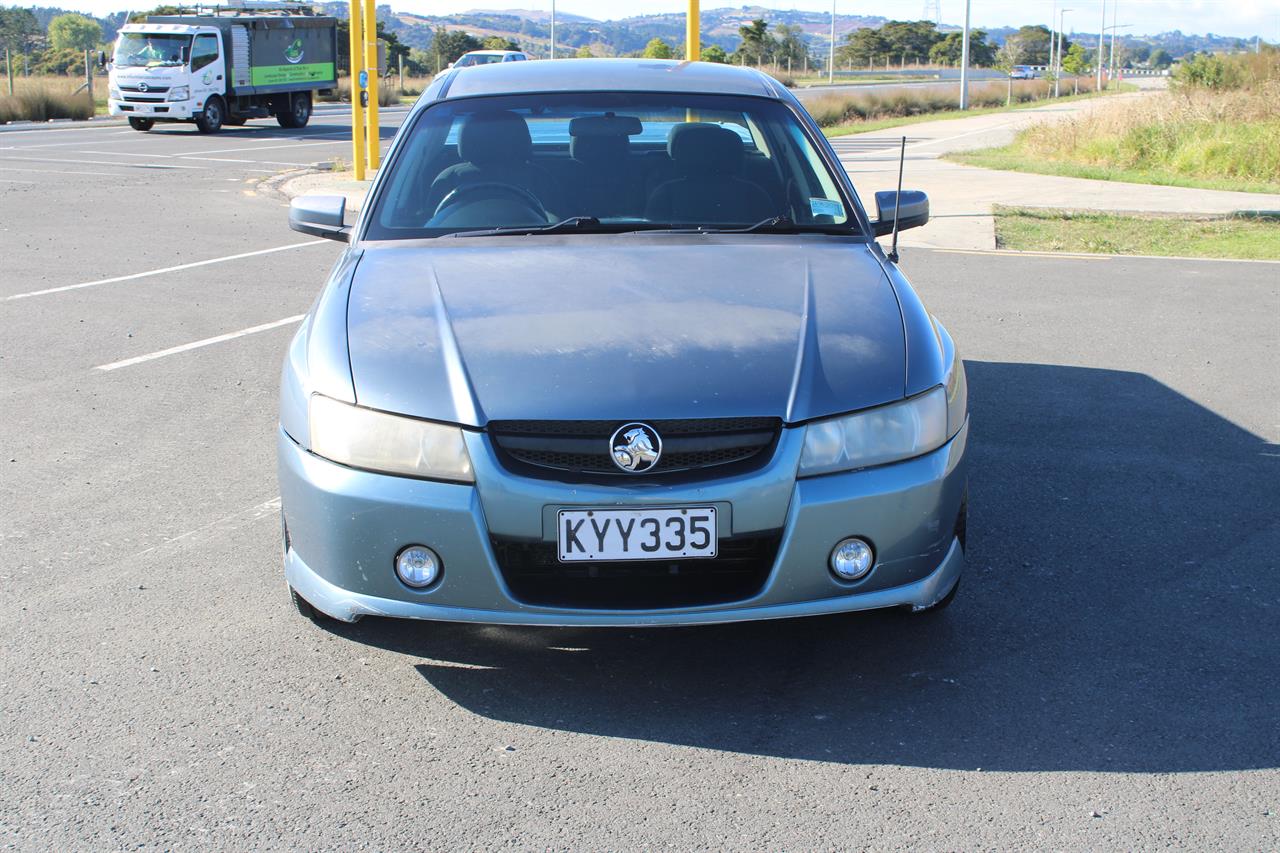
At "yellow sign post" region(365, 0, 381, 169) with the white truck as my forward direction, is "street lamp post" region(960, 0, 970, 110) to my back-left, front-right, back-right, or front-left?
front-right

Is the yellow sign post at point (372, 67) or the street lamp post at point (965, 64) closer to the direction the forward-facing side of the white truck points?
the yellow sign post

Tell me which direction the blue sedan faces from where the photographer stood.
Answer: facing the viewer

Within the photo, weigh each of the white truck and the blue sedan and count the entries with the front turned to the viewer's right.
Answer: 0

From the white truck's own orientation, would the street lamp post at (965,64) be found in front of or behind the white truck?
behind

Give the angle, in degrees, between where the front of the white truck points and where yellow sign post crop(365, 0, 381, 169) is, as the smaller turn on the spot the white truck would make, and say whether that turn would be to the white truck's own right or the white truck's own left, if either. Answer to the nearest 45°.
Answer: approximately 45° to the white truck's own left

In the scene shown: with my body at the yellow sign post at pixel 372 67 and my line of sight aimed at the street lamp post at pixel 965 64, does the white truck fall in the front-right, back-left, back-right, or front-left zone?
front-left

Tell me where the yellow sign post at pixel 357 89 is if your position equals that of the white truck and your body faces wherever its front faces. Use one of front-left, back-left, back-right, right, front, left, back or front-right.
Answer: front-left

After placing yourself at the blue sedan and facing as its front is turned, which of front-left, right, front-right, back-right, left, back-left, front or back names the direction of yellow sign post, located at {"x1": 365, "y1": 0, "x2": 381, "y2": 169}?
back
